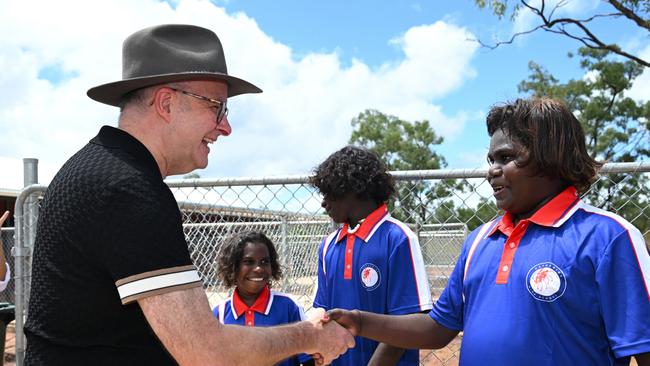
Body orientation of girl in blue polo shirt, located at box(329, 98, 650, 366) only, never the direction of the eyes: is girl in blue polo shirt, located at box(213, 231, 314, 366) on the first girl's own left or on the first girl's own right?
on the first girl's own right

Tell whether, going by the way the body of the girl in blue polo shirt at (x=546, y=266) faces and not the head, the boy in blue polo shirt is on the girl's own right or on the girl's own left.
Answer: on the girl's own right

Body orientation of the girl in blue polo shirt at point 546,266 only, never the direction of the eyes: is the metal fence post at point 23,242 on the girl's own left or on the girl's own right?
on the girl's own right

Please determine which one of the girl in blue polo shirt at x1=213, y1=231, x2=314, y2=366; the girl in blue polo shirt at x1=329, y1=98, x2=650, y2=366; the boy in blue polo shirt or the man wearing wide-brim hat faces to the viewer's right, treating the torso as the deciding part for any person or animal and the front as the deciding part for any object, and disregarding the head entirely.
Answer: the man wearing wide-brim hat

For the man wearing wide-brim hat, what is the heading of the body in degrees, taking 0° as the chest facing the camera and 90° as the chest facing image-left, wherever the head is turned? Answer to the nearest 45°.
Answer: approximately 270°

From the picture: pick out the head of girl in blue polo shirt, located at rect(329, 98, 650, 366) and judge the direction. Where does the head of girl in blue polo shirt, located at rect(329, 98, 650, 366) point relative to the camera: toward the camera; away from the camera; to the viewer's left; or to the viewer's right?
to the viewer's left

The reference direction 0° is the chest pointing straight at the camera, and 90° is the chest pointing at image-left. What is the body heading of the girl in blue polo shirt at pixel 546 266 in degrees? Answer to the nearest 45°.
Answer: approximately 45°

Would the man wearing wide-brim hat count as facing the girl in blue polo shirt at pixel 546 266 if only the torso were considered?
yes

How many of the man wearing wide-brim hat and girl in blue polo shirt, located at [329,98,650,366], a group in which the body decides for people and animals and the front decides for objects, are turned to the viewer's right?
1

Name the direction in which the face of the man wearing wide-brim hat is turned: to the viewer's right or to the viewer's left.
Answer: to the viewer's right

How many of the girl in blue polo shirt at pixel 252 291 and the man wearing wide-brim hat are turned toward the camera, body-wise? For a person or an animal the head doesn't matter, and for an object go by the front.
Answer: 1

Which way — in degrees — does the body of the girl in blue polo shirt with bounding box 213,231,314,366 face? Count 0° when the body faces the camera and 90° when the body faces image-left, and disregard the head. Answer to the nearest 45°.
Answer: approximately 0°
